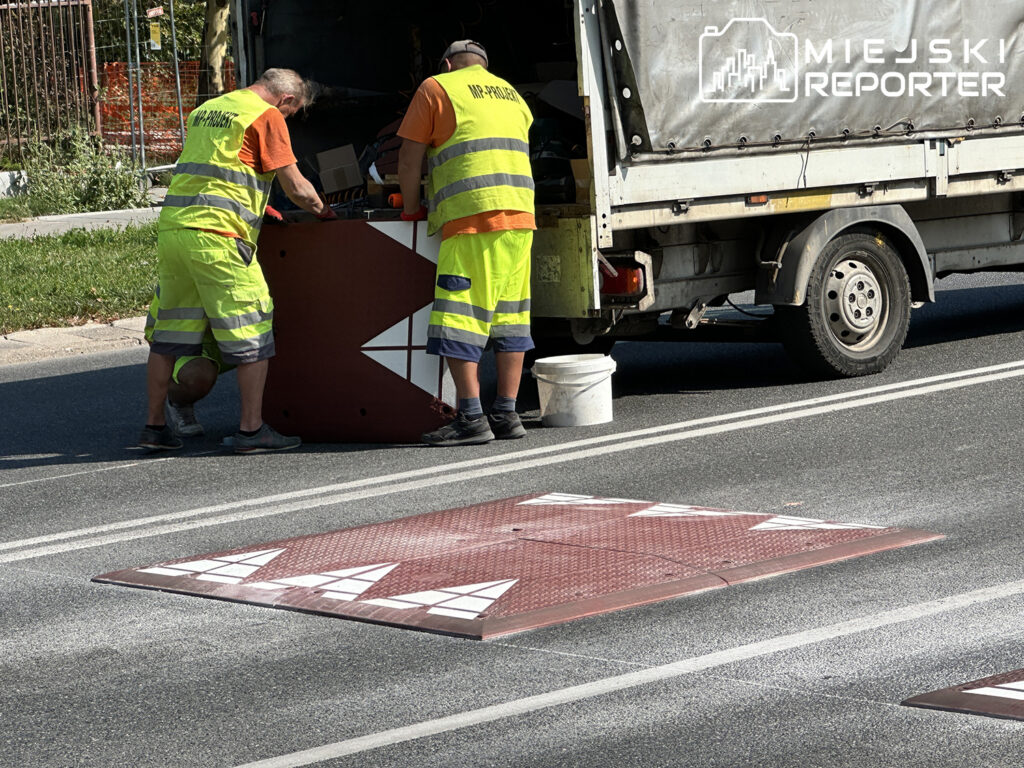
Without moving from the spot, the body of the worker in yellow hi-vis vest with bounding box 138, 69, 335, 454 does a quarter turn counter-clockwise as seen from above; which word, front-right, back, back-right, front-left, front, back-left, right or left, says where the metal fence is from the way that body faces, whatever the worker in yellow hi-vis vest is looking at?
front-right

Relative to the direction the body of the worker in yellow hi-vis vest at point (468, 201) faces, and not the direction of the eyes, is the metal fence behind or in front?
in front

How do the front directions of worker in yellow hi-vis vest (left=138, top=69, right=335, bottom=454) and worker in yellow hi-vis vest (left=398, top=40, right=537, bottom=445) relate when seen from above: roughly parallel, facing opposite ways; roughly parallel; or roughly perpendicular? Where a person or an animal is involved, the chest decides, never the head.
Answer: roughly perpendicular

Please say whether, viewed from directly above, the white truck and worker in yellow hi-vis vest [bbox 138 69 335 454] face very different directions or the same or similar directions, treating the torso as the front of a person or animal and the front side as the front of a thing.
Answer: same or similar directions

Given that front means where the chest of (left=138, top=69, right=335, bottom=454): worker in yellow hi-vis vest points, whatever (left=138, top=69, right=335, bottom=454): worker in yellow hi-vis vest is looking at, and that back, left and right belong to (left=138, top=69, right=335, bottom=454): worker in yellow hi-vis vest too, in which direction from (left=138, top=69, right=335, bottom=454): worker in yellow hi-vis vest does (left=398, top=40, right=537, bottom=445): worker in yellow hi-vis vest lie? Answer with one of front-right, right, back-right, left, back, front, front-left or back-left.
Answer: front-right

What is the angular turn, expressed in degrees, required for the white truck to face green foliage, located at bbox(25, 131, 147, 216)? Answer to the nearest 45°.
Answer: approximately 90° to its left

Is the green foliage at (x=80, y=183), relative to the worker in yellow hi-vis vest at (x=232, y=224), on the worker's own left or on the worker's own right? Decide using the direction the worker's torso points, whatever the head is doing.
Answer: on the worker's own left

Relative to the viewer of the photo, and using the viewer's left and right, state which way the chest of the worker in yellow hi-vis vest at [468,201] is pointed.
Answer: facing away from the viewer and to the left of the viewer

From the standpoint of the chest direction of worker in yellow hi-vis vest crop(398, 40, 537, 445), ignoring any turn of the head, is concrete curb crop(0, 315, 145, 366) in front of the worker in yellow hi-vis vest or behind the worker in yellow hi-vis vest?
in front

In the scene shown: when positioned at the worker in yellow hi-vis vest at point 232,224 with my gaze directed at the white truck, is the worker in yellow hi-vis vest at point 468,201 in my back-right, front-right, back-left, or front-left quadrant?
front-right

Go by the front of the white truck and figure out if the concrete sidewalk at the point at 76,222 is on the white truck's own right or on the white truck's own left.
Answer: on the white truck's own left

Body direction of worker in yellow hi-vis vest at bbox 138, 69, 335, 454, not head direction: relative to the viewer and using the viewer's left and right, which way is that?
facing away from the viewer and to the right of the viewer

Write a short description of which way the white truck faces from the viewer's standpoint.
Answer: facing away from the viewer and to the right of the viewer

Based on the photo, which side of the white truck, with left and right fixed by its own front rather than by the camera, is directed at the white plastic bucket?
back

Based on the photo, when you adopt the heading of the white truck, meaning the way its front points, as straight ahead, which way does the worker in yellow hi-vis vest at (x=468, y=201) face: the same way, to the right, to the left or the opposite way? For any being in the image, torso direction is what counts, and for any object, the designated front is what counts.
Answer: to the left

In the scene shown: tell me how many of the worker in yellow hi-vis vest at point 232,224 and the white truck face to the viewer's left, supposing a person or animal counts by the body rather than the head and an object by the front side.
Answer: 0
